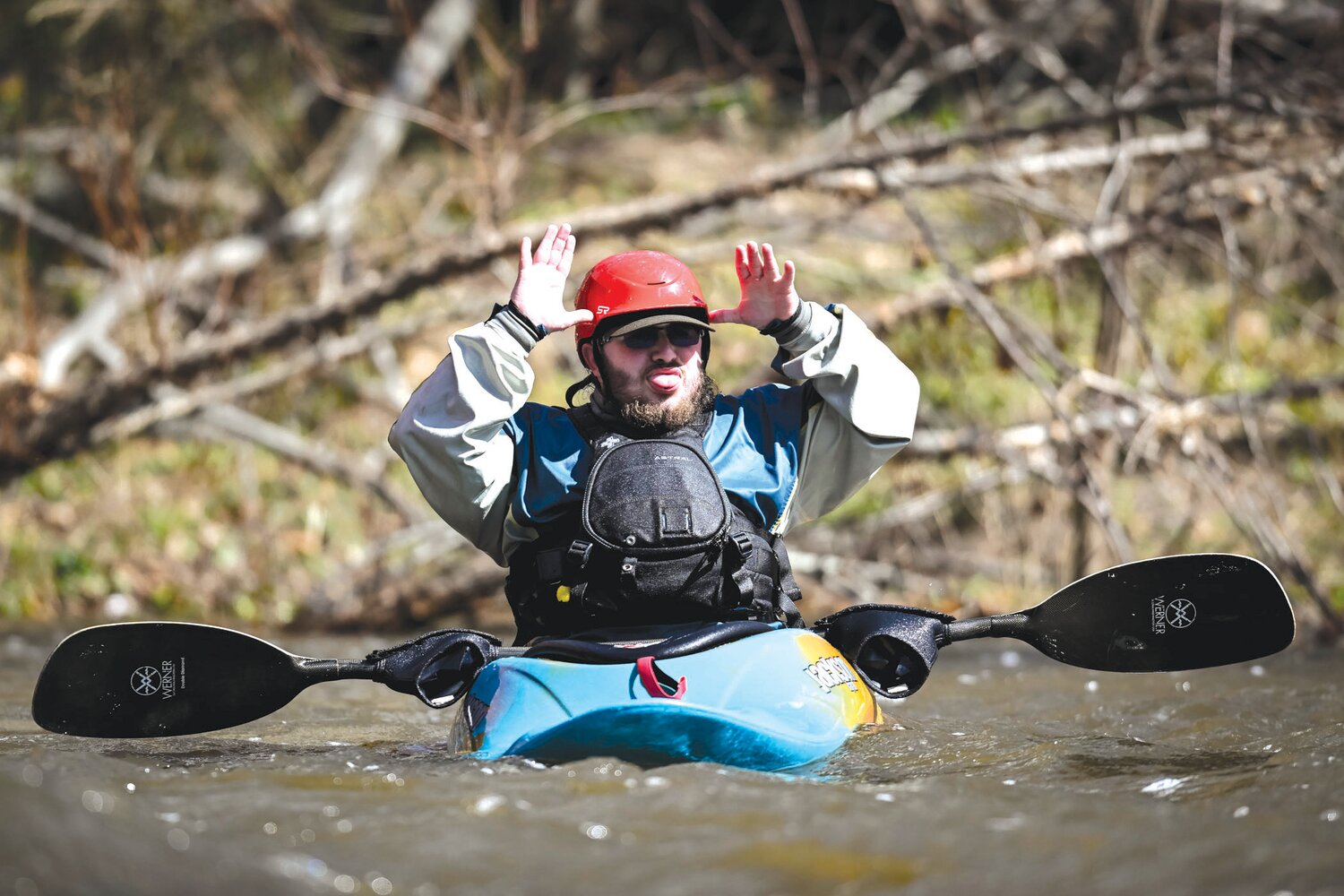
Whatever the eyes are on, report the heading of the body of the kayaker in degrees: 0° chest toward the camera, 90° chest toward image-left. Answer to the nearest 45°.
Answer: approximately 0°

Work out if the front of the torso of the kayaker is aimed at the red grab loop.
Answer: yes
